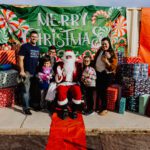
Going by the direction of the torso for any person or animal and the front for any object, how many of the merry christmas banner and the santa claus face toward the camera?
2

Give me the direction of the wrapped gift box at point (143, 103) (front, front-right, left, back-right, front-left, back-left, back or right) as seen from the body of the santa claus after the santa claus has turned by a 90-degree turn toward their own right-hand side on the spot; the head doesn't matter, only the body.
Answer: back

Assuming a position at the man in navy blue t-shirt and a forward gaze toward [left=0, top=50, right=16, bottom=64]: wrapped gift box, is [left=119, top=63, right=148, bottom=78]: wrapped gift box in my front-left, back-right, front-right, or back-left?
back-right

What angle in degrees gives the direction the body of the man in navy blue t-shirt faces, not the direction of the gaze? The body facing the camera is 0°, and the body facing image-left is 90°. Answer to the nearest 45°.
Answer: approximately 315°

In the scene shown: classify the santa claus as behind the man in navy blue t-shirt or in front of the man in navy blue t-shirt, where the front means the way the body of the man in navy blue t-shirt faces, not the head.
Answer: in front

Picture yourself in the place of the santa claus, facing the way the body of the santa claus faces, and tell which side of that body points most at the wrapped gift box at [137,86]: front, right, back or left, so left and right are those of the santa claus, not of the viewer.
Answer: left

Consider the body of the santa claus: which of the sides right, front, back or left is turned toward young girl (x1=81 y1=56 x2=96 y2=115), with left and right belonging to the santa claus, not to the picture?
left

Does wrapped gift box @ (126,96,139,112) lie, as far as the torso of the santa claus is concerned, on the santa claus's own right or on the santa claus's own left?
on the santa claus's own left

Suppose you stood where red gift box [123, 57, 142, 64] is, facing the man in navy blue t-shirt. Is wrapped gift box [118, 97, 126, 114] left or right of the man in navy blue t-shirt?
left
